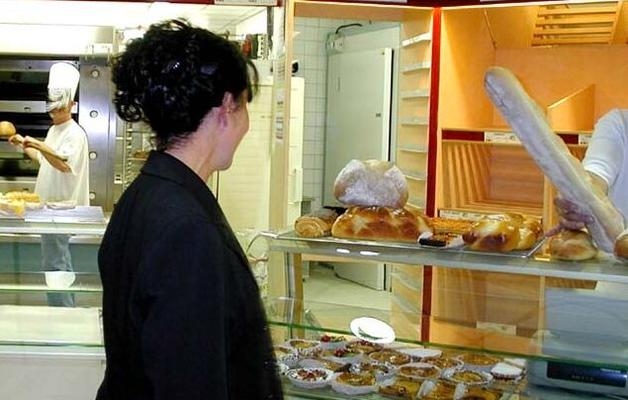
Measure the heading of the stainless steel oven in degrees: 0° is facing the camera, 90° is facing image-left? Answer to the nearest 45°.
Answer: approximately 0°

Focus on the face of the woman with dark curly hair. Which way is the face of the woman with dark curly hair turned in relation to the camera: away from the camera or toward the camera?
away from the camera

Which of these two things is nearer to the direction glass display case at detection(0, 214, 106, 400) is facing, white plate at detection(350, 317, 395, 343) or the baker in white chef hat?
the white plate

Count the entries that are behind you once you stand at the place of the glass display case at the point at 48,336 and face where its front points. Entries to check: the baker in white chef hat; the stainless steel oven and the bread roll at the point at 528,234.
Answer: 2

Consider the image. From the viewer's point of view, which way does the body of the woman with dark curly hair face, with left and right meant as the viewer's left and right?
facing away from the viewer and to the right of the viewer

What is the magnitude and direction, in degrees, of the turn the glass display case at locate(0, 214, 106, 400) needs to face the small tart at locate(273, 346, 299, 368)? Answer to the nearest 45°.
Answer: approximately 45° to its left

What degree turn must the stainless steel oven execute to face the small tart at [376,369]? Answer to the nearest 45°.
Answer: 0° — it already faces it

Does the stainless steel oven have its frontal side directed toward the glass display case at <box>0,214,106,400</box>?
yes

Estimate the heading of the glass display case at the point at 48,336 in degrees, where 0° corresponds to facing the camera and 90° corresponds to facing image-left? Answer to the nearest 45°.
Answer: approximately 0°

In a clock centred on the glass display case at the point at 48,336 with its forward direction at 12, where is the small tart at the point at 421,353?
The small tart is roughly at 10 o'clock from the glass display case.

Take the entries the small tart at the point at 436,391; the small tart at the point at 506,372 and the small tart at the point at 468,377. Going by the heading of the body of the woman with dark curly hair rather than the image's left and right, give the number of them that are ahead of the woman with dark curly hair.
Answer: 3
